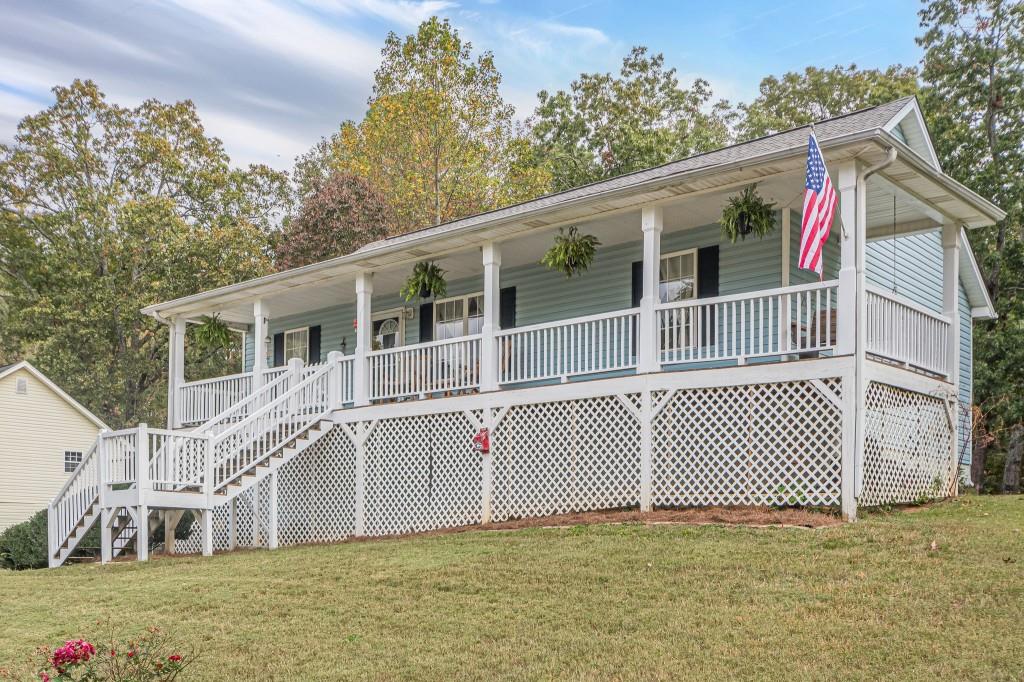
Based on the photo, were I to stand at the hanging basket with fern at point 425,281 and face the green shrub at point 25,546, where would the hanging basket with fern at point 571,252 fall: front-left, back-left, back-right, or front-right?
back-left

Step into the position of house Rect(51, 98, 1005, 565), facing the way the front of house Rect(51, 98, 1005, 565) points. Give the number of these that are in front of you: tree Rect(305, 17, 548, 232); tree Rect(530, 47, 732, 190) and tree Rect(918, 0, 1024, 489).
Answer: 0

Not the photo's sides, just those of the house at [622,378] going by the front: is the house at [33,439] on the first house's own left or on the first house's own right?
on the first house's own right

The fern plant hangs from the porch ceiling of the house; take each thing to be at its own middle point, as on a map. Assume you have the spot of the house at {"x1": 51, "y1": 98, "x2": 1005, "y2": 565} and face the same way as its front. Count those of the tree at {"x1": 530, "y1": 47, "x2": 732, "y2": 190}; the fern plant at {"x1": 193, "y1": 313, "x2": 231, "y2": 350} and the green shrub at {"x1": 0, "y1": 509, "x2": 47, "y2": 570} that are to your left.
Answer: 0

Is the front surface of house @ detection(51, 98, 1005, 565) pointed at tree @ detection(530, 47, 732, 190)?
no

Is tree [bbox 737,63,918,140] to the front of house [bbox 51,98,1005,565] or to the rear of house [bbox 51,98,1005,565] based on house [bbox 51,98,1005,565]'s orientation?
to the rear

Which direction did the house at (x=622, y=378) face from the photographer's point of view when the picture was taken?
facing the viewer and to the left of the viewer

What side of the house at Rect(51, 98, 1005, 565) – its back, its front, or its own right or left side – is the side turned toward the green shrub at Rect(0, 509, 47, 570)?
right

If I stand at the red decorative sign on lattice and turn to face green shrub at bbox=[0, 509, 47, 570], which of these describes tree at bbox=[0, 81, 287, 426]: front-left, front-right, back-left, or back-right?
front-right

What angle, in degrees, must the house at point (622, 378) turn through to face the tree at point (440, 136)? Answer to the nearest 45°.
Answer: approximately 135° to its right
